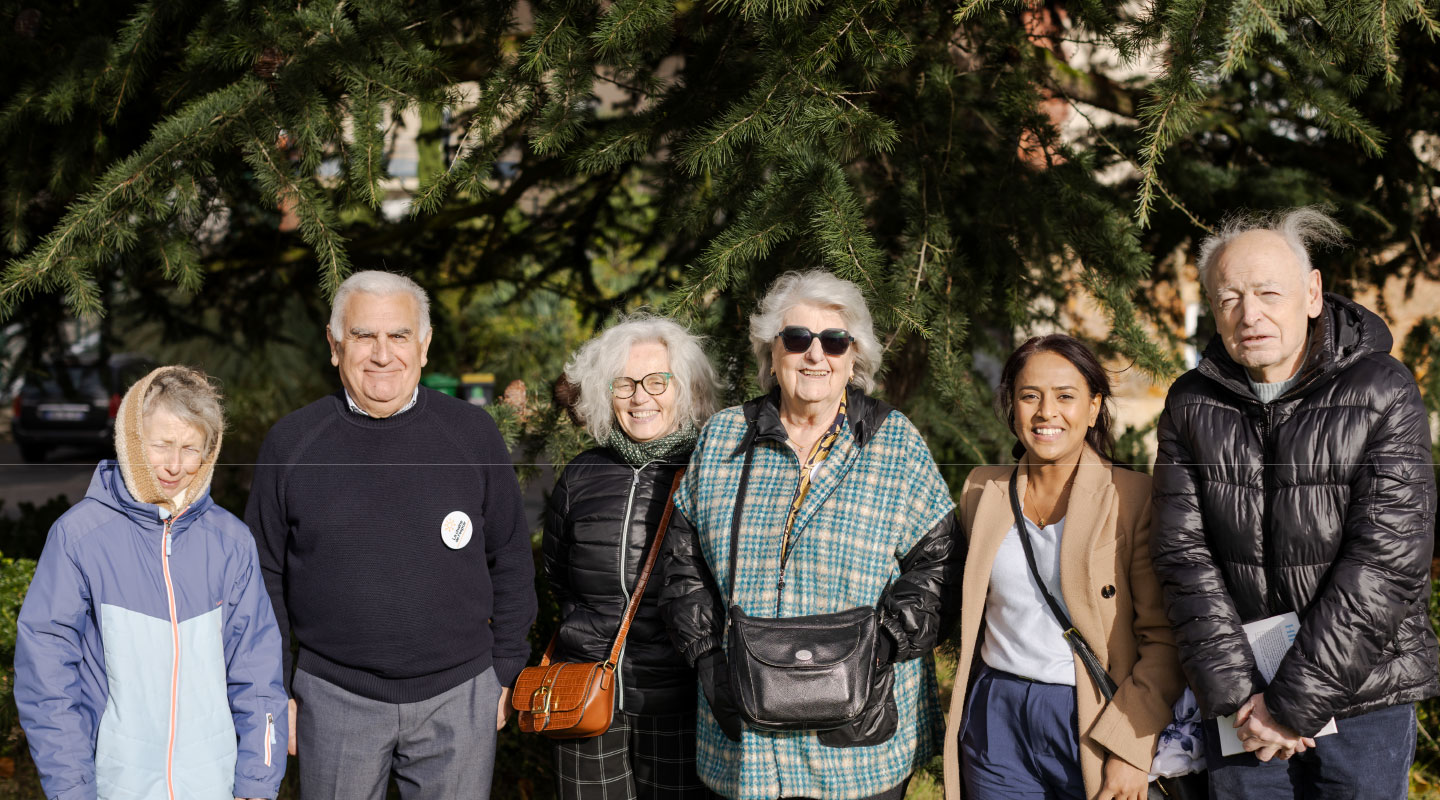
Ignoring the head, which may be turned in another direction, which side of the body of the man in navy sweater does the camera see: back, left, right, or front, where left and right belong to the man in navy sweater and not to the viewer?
front

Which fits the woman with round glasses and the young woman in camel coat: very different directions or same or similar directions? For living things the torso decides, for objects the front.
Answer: same or similar directions

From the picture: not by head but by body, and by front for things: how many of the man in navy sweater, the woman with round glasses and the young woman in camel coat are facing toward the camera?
3

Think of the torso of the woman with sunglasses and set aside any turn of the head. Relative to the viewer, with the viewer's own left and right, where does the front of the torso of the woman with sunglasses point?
facing the viewer

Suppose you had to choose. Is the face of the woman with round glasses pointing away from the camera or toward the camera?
toward the camera

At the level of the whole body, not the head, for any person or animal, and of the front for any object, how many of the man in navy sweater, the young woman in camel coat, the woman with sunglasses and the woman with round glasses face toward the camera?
4

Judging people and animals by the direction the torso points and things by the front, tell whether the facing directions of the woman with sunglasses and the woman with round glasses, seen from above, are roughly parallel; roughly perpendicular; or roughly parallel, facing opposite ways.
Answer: roughly parallel

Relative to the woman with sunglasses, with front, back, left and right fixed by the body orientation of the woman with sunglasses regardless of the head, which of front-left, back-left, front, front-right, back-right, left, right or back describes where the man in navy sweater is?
right

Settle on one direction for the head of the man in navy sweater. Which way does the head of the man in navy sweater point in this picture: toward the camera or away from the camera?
toward the camera
